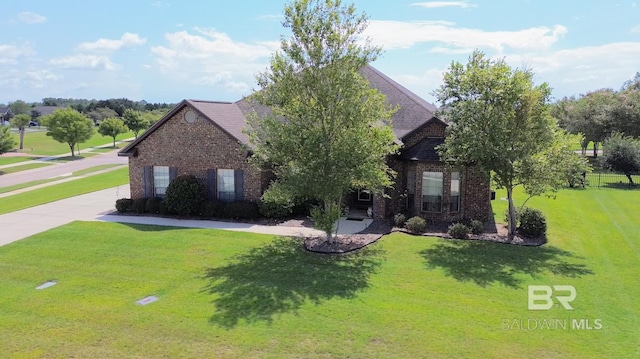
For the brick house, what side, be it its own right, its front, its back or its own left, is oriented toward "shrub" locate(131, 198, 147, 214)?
right

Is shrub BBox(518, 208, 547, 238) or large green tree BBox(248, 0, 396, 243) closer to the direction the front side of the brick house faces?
the large green tree

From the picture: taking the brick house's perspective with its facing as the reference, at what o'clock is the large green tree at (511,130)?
The large green tree is roughly at 10 o'clock from the brick house.

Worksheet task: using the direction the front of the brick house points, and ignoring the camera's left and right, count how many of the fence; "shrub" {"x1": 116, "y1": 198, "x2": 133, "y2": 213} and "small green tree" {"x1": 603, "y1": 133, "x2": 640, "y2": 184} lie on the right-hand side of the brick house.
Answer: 1

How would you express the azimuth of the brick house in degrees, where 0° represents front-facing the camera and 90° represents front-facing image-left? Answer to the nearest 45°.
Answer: approximately 0°

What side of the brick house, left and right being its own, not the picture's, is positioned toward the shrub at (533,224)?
left

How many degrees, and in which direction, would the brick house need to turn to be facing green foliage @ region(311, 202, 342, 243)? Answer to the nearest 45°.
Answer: approximately 45° to its left

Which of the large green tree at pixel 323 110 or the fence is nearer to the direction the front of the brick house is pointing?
the large green tree

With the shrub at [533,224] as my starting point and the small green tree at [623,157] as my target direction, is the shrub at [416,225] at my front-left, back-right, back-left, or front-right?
back-left

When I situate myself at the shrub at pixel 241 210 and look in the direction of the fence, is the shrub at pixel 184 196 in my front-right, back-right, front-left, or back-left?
back-left

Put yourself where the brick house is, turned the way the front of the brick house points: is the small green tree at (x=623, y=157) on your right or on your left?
on your left
